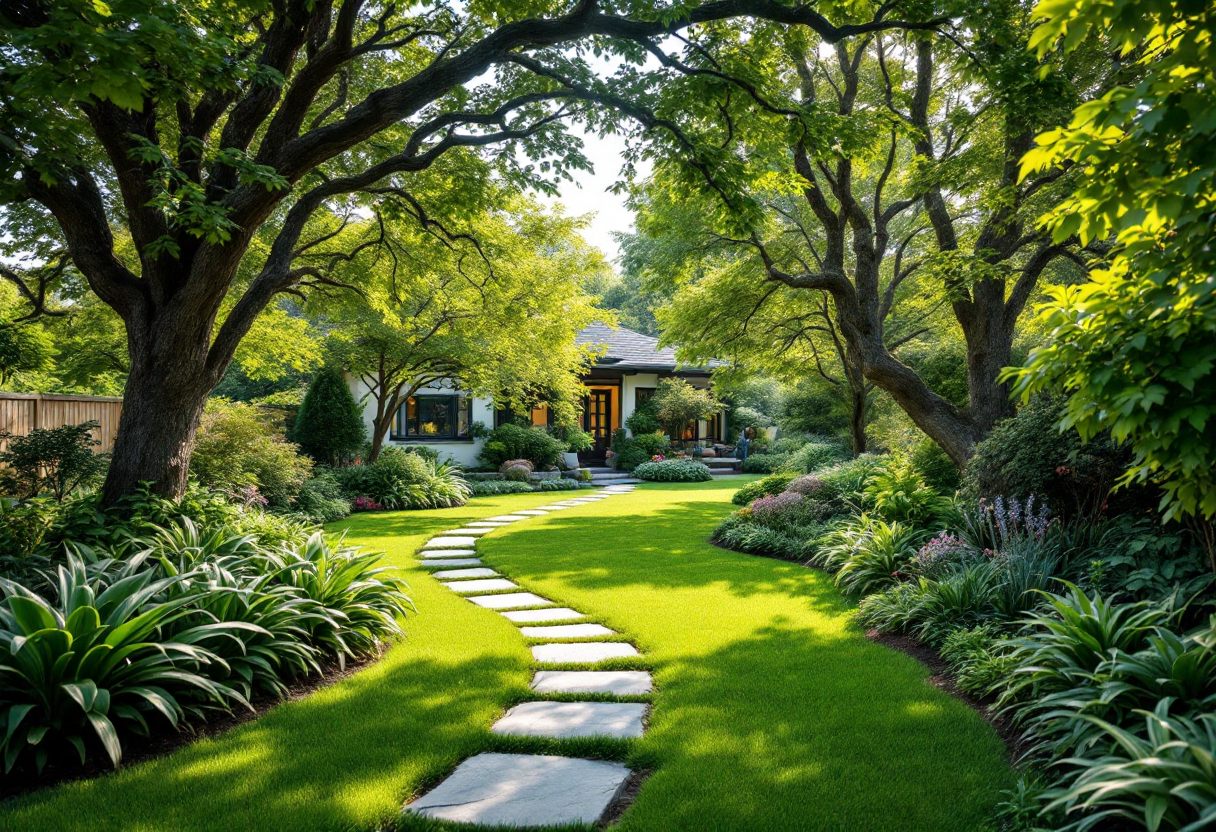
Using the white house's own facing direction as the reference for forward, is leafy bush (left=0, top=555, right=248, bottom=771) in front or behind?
in front

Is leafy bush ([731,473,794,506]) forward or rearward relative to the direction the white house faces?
forward

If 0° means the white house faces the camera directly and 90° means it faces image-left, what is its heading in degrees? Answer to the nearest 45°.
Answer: approximately 0°

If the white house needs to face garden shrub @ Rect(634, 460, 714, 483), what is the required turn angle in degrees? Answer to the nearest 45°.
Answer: approximately 45° to its left

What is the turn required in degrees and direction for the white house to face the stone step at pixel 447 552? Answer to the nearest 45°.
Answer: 0° — it already faces it

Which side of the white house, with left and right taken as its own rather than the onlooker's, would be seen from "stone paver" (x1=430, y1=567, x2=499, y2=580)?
front

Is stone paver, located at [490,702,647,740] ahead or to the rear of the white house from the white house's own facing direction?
ahead

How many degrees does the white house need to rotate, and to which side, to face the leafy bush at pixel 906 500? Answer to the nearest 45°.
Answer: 0° — it already faces it

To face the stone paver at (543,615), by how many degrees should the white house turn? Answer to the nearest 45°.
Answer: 0° — it already faces it

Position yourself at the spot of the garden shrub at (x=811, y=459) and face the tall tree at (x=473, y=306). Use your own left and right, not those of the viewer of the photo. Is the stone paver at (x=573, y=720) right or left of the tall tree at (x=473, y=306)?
left

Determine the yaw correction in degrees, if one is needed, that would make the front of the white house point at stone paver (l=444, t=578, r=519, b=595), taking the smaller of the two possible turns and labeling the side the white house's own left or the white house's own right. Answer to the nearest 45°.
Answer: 0° — it already faces it
